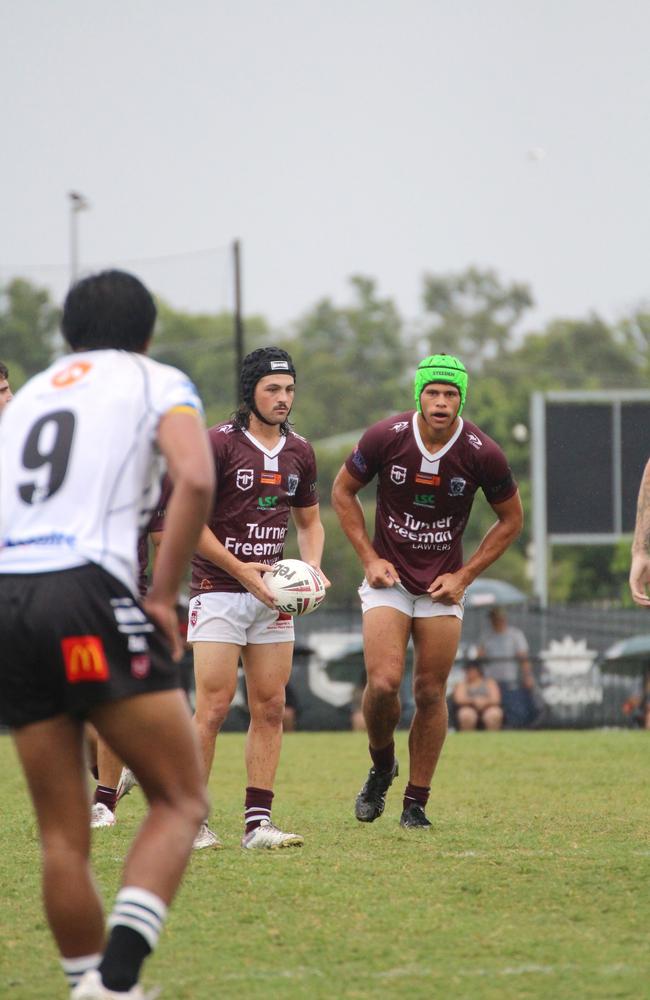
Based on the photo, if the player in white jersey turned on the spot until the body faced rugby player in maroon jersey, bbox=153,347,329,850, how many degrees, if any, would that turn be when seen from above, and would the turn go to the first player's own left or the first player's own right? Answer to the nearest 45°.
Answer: approximately 45° to the first player's own left

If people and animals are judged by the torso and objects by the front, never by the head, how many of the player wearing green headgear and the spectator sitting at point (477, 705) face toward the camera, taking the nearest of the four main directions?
2

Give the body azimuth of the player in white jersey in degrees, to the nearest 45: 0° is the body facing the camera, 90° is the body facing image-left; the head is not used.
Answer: approximately 225°

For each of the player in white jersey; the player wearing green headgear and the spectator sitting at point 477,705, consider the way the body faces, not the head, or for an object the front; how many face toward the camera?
2

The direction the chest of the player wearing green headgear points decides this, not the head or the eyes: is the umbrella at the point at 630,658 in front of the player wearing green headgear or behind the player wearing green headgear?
behind

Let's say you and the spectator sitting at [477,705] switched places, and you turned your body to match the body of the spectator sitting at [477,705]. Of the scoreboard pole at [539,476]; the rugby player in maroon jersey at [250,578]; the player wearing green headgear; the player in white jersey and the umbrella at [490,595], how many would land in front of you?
3

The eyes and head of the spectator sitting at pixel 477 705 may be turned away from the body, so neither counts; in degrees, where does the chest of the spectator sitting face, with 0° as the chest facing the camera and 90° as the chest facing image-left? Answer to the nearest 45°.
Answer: approximately 0°

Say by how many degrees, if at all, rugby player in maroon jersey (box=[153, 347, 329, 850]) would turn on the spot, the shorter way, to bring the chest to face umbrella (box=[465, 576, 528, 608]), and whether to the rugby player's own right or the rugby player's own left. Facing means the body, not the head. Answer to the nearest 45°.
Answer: approximately 135° to the rugby player's own left

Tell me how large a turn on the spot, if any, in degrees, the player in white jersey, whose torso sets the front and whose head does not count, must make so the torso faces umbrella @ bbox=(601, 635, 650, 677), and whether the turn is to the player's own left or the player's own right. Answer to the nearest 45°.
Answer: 0° — they already face it

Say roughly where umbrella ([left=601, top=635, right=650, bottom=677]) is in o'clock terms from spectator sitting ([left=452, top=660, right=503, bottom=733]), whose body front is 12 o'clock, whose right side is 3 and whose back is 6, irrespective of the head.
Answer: The umbrella is roughly at 8 o'clock from the spectator sitting.

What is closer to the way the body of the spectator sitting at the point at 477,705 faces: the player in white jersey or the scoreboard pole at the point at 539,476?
the player in white jersey

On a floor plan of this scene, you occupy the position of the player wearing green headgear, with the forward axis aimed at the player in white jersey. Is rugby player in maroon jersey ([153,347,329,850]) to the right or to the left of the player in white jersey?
right
